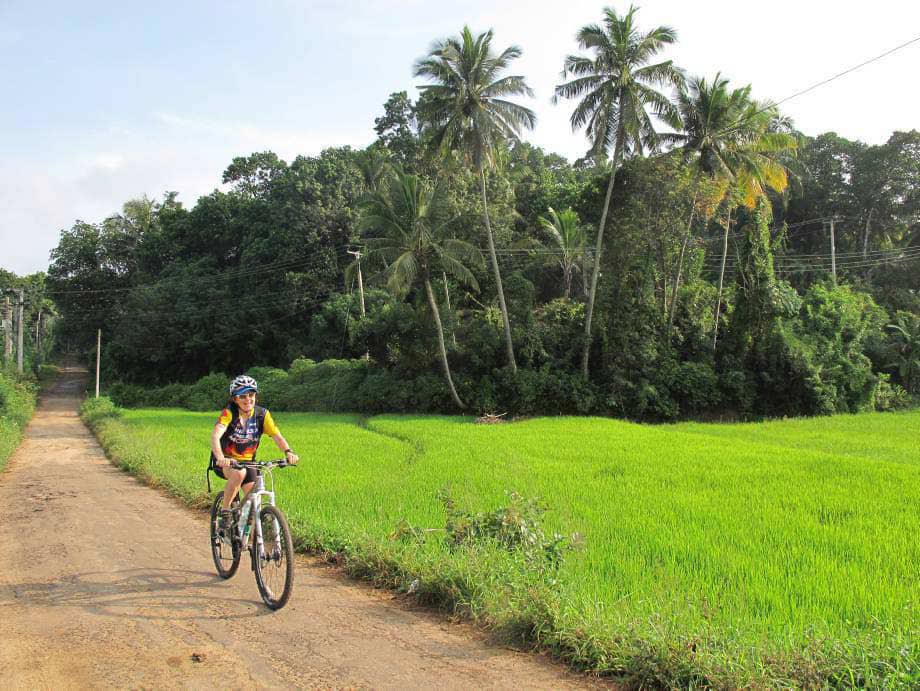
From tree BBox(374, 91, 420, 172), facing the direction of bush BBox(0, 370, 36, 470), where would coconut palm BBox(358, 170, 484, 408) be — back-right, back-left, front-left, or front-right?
front-left

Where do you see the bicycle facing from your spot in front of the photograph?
facing the viewer and to the right of the viewer

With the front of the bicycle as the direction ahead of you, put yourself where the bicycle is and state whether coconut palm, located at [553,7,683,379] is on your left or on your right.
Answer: on your left

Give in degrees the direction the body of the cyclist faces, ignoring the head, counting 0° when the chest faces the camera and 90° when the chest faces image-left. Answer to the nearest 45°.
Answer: approximately 315°

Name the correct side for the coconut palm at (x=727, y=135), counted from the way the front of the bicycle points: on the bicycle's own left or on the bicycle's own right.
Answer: on the bicycle's own left

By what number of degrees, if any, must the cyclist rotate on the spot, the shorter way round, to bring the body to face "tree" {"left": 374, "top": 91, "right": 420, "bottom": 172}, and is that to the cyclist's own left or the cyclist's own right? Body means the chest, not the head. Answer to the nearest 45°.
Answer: approximately 135° to the cyclist's own left

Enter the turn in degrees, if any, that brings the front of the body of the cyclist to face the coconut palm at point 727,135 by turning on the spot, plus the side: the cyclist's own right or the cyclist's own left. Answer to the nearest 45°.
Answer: approximately 90° to the cyclist's own left
